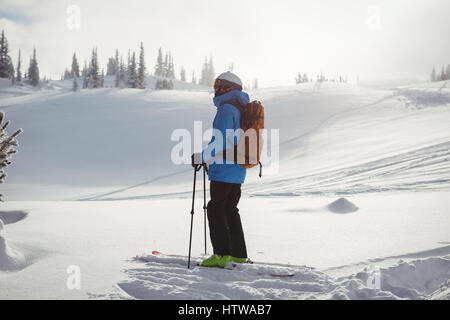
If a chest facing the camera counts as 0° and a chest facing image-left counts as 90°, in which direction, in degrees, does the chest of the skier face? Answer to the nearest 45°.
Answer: approximately 90°

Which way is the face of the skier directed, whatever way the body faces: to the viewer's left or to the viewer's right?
to the viewer's left
